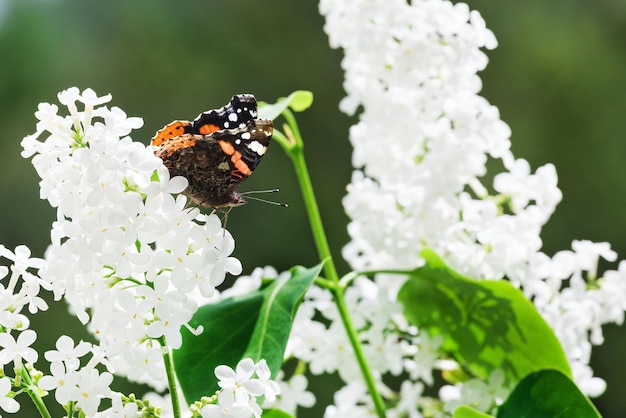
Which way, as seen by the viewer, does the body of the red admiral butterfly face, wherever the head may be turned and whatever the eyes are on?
to the viewer's right
